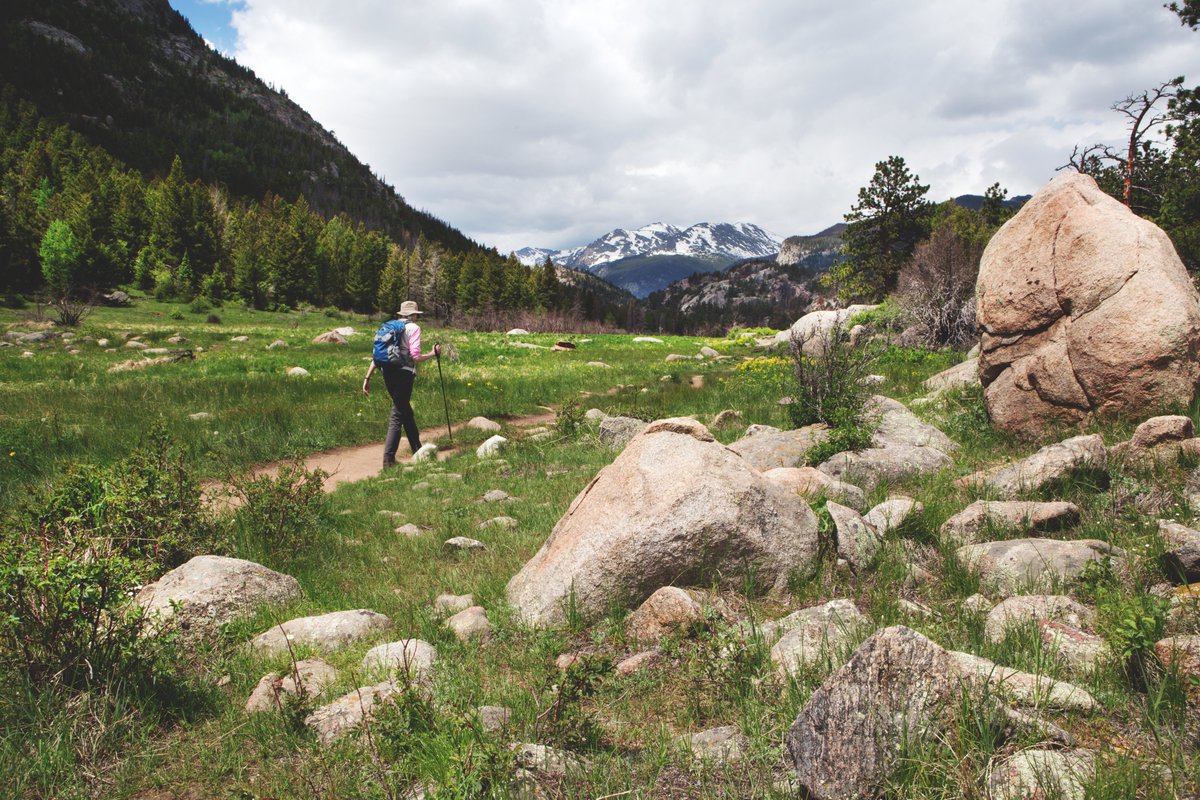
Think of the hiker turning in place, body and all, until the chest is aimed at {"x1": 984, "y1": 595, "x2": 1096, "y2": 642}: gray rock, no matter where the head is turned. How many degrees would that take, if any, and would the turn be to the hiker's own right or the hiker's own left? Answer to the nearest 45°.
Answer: approximately 135° to the hiker's own right

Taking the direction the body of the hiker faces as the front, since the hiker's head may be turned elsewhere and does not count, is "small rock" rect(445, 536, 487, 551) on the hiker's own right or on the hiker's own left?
on the hiker's own right

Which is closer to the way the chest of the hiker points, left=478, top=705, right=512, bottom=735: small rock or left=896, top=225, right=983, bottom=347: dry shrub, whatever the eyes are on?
the dry shrub

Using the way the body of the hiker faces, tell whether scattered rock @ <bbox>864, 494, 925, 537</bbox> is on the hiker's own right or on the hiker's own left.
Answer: on the hiker's own right

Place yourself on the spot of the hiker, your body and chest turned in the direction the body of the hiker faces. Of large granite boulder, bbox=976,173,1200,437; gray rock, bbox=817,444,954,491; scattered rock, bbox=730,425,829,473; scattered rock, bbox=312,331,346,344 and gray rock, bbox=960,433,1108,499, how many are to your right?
4

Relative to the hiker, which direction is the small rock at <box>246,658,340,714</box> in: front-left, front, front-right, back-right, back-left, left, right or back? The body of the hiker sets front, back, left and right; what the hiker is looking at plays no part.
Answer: back-right

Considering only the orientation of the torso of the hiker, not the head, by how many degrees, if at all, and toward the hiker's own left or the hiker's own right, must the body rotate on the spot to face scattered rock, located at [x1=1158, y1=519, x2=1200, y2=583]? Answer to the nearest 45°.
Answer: approximately 90° to the hiker's own right

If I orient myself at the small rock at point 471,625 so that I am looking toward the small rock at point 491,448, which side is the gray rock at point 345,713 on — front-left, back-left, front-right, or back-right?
back-left

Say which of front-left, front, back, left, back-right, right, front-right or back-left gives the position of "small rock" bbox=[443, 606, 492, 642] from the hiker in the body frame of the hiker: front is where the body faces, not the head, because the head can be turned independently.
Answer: back-right

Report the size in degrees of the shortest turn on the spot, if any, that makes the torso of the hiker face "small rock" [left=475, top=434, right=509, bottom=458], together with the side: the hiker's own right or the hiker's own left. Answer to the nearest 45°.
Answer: approximately 45° to the hiker's own right

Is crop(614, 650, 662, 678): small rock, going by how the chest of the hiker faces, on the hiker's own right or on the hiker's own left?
on the hiker's own right

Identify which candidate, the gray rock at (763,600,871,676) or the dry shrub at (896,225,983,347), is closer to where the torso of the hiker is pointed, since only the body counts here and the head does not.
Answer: the dry shrub

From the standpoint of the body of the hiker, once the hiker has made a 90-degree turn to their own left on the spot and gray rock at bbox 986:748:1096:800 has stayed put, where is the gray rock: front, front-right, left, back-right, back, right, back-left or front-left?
back-left

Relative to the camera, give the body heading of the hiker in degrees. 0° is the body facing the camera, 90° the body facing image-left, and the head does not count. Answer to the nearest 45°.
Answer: approximately 225°

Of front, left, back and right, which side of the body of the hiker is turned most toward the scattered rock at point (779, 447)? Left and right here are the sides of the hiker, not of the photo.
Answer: right

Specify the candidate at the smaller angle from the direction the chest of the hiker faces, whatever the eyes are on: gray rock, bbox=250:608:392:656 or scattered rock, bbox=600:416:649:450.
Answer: the scattered rock

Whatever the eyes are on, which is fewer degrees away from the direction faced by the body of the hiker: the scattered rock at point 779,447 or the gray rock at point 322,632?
the scattered rock
